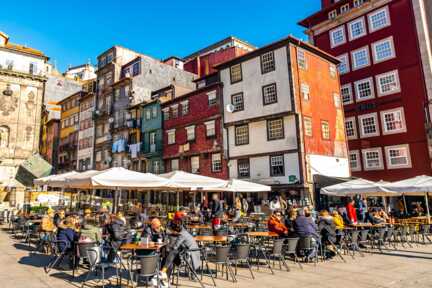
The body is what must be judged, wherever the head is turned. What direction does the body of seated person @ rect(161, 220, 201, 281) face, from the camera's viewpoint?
to the viewer's left

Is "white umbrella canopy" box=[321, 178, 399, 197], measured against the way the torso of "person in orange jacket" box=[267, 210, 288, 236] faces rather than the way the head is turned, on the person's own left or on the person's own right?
on the person's own left

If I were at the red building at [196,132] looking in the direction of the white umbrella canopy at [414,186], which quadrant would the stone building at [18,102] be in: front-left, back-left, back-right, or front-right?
back-right

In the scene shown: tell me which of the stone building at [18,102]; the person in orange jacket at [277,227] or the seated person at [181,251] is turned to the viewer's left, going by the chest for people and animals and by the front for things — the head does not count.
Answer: the seated person

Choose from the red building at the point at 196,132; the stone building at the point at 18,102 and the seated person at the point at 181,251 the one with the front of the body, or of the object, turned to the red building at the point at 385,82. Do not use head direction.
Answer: the stone building

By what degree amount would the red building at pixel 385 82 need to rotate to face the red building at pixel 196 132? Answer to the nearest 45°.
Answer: approximately 45° to its right
